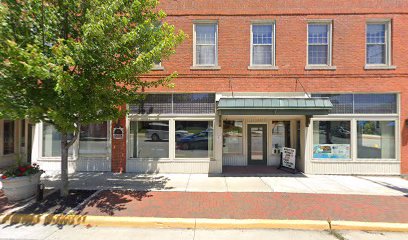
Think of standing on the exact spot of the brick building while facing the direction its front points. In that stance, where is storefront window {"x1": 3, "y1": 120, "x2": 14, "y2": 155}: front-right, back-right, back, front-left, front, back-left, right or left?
right

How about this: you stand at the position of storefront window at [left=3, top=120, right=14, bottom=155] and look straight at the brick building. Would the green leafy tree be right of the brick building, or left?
right

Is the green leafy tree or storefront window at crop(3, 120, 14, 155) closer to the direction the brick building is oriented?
the green leafy tree

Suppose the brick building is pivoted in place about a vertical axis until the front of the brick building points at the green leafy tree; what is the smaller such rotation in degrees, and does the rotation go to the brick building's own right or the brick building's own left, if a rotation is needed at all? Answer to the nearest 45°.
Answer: approximately 45° to the brick building's own right

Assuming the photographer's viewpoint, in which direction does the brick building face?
facing the viewer

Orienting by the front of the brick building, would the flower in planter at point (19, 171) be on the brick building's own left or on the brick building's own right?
on the brick building's own right

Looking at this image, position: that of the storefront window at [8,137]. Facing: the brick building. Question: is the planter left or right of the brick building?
right
